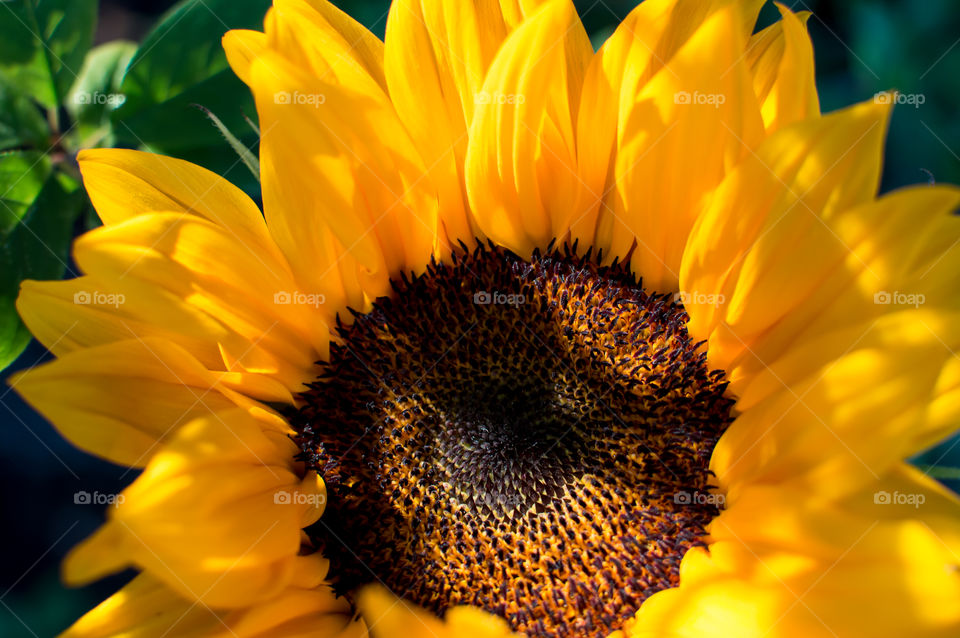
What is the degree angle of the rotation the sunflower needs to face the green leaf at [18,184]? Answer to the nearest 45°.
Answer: approximately 90° to its right

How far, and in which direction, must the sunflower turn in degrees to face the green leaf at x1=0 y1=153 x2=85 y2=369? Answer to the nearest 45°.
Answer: approximately 90° to its right

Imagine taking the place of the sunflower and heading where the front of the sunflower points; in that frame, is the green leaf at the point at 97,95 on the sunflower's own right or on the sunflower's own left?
on the sunflower's own right

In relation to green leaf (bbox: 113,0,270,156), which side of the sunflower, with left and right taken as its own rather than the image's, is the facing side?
right

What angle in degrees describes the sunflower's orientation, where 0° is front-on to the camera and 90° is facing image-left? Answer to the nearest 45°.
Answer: approximately 0°
